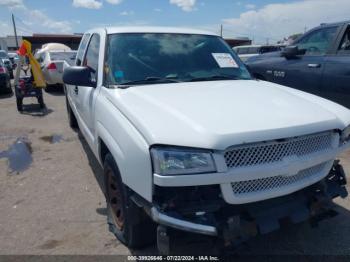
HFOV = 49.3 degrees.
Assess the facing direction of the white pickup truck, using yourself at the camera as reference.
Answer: facing the viewer and to the right of the viewer

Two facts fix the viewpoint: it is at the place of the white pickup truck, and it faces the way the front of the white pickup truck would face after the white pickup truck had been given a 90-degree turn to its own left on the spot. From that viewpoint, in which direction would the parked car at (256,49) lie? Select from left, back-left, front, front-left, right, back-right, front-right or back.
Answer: front-left

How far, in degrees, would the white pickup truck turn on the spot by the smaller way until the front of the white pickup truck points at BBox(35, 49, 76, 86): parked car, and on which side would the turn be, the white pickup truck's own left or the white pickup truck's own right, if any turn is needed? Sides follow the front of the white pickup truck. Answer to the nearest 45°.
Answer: approximately 180°

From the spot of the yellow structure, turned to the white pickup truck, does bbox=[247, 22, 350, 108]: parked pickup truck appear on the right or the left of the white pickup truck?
left

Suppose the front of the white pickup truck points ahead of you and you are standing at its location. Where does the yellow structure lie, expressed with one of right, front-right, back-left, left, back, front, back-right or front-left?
back

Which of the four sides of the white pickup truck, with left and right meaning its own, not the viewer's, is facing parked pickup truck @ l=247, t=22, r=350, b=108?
left
